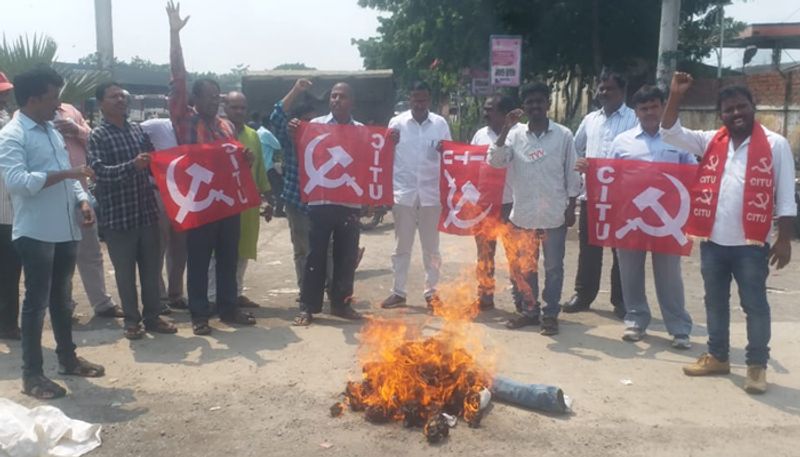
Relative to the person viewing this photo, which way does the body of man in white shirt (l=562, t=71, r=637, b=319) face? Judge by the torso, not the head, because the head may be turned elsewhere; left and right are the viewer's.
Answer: facing the viewer and to the left of the viewer

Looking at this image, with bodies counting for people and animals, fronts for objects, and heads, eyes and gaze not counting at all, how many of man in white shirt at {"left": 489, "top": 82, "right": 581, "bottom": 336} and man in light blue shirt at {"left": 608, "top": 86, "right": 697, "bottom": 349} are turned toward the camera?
2

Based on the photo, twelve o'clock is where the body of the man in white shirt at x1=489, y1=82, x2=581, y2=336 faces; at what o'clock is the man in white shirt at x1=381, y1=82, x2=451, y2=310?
the man in white shirt at x1=381, y1=82, x2=451, y2=310 is roughly at 4 o'clock from the man in white shirt at x1=489, y1=82, x2=581, y2=336.

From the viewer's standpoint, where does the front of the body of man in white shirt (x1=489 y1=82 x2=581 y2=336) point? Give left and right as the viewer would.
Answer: facing the viewer

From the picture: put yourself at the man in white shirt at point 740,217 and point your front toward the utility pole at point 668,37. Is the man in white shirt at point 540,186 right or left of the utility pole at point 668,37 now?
left

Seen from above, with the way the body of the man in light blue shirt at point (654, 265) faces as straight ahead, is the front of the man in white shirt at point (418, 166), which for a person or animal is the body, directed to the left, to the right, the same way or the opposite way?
the same way

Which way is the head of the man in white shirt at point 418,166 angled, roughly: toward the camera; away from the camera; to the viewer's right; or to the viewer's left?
toward the camera

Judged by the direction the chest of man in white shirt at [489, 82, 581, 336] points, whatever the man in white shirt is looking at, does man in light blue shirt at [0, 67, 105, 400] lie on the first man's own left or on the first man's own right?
on the first man's own right

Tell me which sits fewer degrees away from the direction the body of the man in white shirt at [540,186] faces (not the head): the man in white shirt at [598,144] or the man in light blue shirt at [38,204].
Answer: the man in light blue shirt

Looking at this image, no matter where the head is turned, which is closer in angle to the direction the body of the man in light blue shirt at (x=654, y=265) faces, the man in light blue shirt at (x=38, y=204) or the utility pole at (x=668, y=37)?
the man in light blue shirt

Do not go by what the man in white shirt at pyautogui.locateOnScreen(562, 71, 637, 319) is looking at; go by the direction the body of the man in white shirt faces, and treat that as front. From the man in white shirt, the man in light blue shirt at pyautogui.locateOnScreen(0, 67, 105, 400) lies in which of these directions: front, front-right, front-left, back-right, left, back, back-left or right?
front

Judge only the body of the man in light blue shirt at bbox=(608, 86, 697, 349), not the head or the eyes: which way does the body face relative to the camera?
toward the camera

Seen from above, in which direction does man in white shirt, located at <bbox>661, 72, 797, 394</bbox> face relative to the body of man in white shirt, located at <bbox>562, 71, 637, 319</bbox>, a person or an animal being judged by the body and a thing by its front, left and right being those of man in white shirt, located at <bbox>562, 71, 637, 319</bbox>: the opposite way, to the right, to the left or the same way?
the same way

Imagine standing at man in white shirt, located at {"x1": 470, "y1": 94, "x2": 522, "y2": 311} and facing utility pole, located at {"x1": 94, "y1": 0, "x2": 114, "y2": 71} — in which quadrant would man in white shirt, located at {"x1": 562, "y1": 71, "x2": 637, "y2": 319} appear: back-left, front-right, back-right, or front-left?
back-right

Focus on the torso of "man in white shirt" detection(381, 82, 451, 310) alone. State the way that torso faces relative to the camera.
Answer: toward the camera

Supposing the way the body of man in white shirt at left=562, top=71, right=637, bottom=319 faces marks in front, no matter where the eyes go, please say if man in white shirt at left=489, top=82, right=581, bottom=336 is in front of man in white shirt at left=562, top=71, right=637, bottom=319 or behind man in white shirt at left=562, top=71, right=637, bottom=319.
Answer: in front
